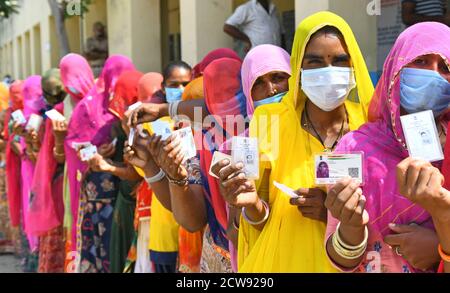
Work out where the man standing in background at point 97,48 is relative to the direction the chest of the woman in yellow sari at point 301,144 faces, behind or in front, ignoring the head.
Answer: behind

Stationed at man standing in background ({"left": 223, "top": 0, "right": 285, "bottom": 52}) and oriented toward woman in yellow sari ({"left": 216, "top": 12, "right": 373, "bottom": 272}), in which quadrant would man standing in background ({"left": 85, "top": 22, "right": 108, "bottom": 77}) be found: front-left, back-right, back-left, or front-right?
back-right

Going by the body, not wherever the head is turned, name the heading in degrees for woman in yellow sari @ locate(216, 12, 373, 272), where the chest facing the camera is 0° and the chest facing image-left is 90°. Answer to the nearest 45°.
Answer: approximately 0°

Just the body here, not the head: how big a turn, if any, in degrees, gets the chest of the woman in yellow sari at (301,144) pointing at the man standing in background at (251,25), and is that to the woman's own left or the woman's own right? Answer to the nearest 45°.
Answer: approximately 180°
